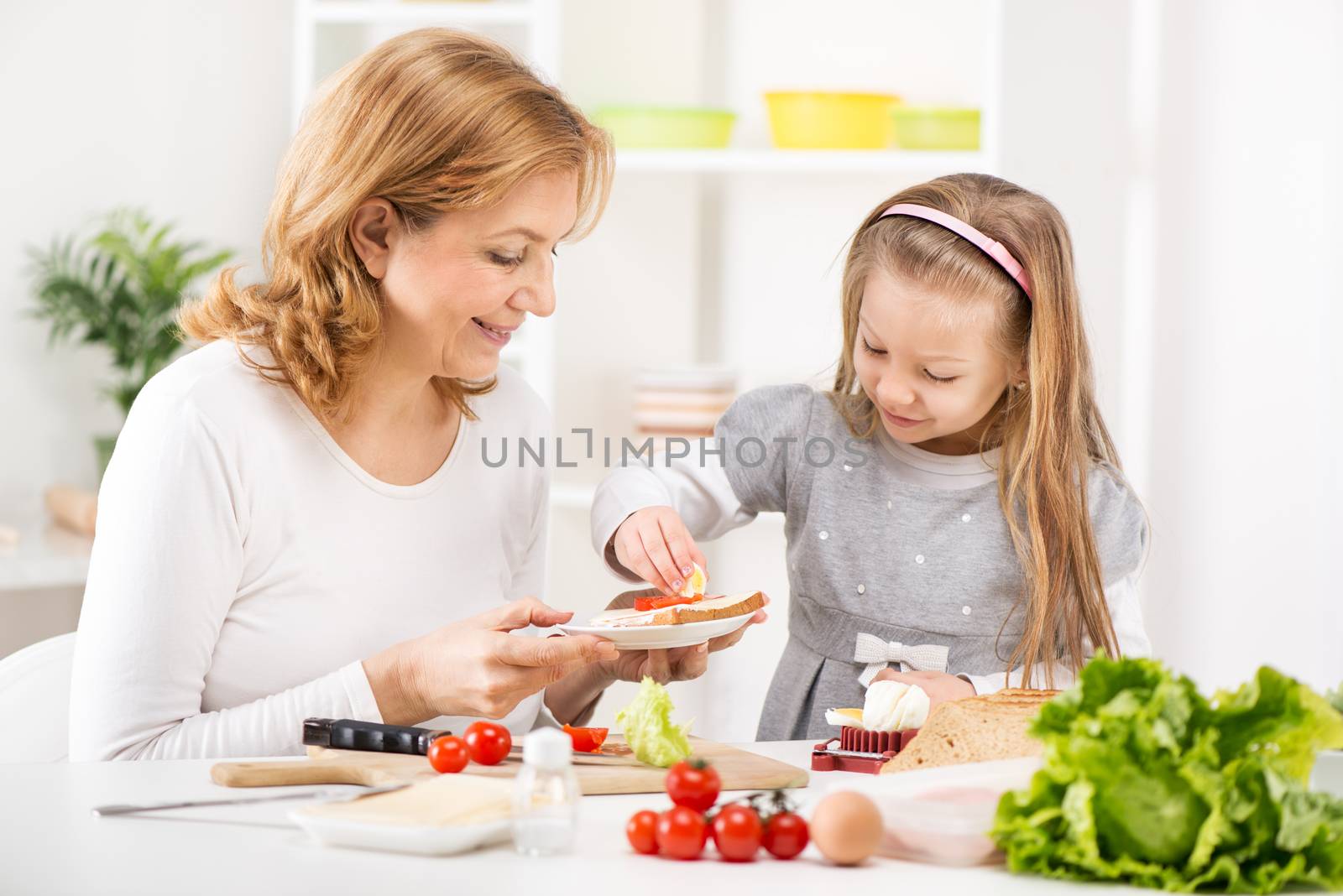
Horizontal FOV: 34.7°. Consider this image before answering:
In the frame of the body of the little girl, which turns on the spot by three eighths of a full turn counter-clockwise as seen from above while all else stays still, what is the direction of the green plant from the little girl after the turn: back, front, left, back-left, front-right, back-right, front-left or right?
left

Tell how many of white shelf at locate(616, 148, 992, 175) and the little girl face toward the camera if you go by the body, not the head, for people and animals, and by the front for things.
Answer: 2

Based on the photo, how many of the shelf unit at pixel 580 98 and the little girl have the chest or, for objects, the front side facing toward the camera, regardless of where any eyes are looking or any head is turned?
2

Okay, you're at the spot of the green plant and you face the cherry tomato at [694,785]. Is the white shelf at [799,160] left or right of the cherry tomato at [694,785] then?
left

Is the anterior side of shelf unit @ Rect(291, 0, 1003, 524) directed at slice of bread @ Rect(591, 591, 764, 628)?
yes

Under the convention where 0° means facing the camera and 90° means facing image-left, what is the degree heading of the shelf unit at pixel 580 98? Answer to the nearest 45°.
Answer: approximately 0°

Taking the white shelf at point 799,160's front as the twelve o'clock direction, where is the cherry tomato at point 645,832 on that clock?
The cherry tomato is roughly at 12 o'clock from the white shelf.
